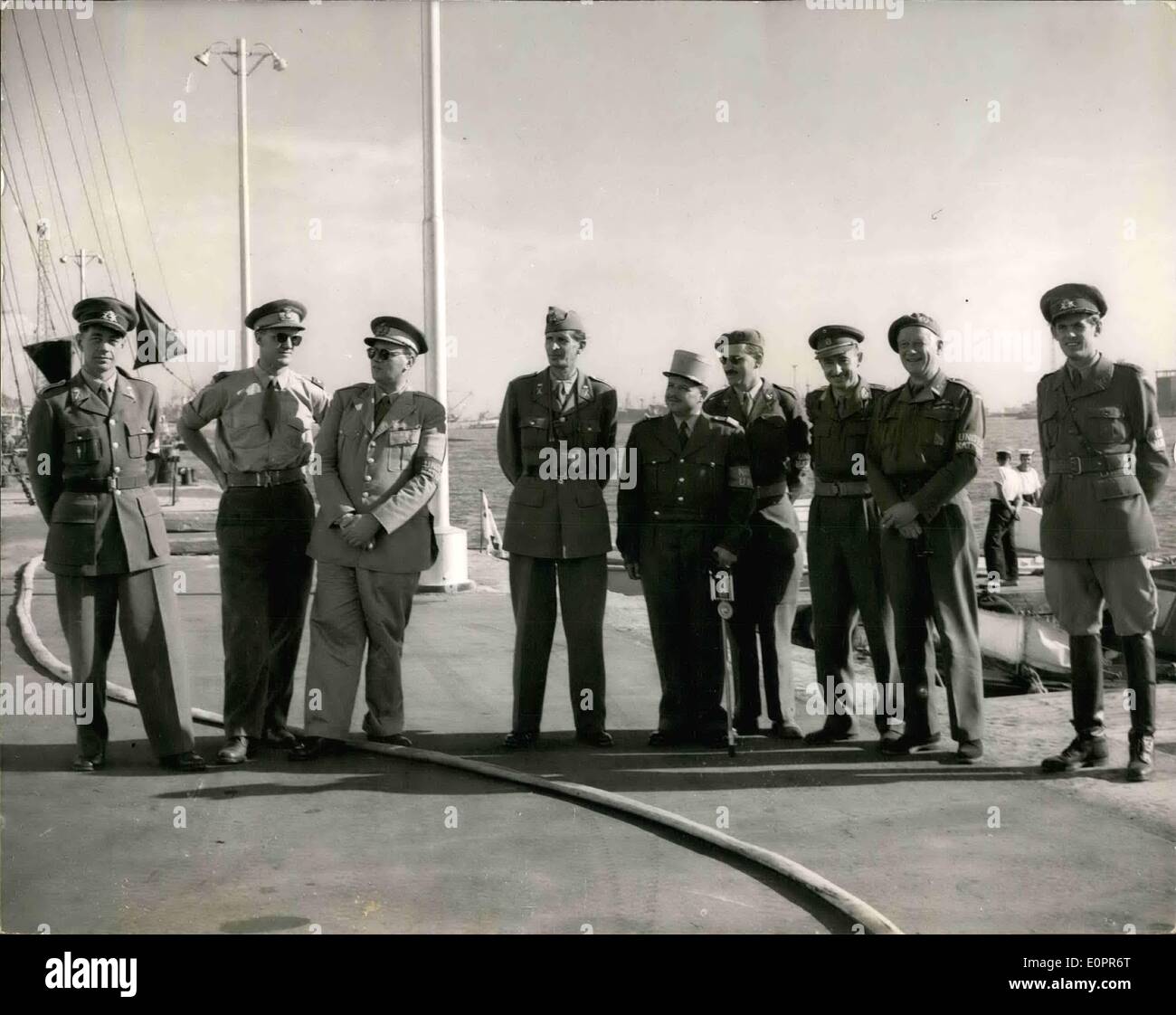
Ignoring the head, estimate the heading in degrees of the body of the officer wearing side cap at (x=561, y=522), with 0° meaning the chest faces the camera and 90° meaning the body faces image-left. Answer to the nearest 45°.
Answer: approximately 0°

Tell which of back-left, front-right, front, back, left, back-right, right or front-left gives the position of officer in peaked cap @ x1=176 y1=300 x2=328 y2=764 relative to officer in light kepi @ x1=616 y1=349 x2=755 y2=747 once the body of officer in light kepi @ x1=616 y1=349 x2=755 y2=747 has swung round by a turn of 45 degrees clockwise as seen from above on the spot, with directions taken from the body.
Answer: front-right

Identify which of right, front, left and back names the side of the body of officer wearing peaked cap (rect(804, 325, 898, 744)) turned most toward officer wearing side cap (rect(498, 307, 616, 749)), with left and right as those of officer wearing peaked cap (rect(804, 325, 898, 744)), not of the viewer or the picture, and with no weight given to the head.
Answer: right

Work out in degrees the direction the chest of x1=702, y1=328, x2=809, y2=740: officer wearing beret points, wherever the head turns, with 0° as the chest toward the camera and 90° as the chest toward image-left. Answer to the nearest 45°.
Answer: approximately 45°

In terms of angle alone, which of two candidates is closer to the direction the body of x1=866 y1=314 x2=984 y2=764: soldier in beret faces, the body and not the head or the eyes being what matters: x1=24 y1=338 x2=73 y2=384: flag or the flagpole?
the flag
